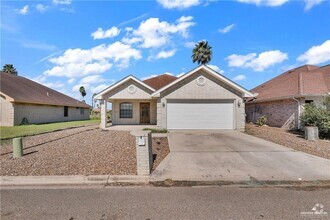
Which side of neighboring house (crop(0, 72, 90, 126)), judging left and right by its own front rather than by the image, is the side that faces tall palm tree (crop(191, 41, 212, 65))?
left

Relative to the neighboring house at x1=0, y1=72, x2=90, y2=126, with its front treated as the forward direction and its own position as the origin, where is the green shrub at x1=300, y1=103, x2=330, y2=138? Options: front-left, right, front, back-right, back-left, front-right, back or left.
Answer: front-left

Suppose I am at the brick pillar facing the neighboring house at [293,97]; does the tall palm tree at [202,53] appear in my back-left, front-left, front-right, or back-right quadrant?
front-left

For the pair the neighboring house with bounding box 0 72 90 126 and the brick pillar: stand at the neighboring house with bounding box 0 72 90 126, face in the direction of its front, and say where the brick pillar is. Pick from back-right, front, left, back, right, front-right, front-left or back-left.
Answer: front

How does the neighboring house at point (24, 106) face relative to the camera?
toward the camera

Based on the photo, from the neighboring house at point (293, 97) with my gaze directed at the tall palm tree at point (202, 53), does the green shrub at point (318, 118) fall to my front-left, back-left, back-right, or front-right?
back-left

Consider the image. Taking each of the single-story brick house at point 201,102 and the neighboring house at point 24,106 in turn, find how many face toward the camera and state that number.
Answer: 2

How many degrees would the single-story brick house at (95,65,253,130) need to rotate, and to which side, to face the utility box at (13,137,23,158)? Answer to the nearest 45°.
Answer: approximately 45° to its right

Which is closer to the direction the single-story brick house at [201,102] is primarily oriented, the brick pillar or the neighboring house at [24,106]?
the brick pillar

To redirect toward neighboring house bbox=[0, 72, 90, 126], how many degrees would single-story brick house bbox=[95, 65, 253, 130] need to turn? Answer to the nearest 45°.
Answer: approximately 90° to its right

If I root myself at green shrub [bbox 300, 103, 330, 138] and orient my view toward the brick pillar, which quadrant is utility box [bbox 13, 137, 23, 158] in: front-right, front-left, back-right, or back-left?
front-right

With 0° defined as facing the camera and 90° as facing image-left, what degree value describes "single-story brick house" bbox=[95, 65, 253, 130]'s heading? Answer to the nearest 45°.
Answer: approximately 0°

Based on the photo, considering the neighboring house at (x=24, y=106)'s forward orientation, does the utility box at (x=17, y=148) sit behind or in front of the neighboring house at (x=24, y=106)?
in front

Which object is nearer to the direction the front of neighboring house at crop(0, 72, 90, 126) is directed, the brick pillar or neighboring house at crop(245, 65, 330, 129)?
the brick pillar

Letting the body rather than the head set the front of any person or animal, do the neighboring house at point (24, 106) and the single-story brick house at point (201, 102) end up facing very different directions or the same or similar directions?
same or similar directions

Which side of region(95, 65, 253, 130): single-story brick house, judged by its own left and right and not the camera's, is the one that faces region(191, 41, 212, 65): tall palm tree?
back

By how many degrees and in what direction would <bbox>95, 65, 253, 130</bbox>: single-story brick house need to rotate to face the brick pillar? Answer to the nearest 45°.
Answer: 0° — it already faces it
